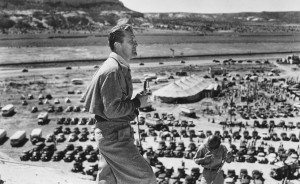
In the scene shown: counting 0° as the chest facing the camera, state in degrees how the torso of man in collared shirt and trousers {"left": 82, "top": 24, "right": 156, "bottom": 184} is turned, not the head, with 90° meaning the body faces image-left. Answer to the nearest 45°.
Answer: approximately 270°

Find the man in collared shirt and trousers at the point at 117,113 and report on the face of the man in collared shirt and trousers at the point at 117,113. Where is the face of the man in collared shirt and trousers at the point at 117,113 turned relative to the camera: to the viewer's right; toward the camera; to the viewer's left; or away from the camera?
to the viewer's right
